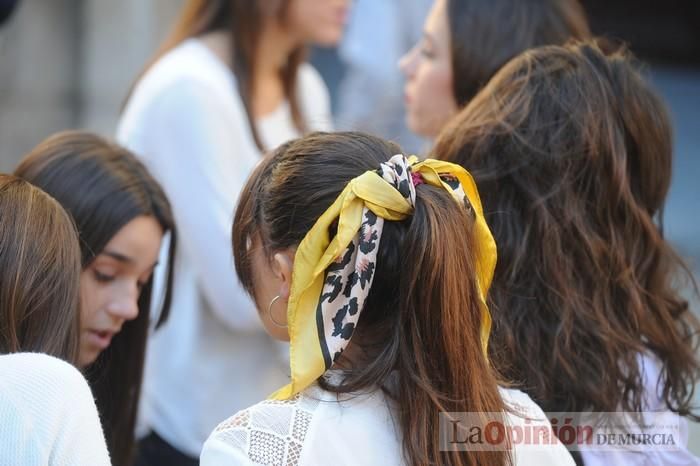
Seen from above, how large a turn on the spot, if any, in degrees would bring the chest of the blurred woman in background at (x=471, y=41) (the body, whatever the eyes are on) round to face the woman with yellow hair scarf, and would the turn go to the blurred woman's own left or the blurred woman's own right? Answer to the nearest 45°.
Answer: approximately 90° to the blurred woman's own left

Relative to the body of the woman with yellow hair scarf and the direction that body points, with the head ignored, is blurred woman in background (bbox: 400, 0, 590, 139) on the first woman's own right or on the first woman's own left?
on the first woman's own right

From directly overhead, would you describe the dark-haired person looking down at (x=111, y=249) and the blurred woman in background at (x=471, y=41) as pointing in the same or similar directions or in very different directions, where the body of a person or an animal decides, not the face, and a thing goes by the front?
very different directions

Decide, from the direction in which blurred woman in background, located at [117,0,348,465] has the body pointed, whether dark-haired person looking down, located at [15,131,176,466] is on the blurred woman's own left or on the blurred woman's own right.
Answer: on the blurred woman's own right

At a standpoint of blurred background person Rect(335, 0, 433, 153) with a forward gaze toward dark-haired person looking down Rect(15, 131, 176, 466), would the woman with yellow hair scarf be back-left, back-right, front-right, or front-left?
front-left

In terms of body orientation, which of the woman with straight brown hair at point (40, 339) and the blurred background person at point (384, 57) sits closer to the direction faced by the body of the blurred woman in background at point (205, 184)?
the woman with straight brown hair

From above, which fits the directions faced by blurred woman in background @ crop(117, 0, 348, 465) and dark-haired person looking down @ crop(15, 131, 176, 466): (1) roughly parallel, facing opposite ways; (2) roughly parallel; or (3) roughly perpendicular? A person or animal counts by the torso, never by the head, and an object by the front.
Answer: roughly parallel

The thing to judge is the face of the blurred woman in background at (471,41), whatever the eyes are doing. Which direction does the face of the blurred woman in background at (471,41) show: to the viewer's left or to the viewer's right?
to the viewer's left

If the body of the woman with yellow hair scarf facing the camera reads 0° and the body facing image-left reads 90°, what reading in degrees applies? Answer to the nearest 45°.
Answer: approximately 135°

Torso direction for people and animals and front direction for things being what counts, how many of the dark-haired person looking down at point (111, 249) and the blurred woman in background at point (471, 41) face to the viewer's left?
1

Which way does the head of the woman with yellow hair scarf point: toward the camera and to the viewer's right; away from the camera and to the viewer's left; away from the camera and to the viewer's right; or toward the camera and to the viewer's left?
away from the camera and to the viewer's left

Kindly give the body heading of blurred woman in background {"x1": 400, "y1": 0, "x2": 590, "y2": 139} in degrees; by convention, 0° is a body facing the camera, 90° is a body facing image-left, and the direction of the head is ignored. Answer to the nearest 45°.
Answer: approximately 90°

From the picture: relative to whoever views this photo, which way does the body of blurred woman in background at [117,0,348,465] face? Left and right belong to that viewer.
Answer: facing the viewer and to the right of the viewer

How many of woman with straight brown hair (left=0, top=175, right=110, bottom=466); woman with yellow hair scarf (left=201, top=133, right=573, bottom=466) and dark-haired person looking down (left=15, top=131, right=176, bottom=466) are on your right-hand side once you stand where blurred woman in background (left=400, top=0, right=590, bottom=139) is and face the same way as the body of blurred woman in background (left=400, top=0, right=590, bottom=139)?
0

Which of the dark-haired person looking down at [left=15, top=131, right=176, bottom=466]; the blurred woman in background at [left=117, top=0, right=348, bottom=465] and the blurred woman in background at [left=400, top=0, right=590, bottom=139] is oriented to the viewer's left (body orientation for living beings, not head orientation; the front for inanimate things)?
the blurred woman in background at [left=400, top=0, right=590, bottom=139]
